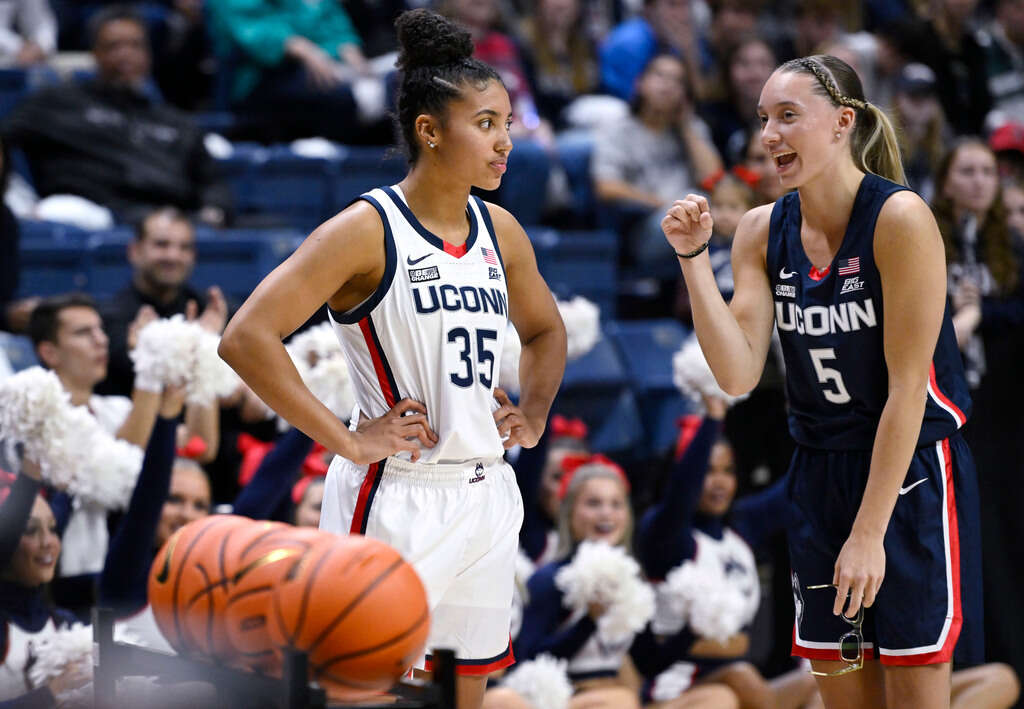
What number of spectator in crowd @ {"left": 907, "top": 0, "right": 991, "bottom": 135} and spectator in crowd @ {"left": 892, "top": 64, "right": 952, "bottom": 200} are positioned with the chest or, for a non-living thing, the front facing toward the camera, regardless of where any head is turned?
2

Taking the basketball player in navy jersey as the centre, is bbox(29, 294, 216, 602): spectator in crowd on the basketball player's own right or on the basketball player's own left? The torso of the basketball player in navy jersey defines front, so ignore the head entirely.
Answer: on the basketball player's own right

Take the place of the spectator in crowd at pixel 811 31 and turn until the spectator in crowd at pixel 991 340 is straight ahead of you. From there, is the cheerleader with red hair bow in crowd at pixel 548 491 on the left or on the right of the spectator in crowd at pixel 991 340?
right

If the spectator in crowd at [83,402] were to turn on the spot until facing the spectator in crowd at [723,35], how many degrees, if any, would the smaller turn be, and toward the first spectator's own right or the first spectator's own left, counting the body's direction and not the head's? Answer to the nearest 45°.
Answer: approximately 90° to the first spectator's own left

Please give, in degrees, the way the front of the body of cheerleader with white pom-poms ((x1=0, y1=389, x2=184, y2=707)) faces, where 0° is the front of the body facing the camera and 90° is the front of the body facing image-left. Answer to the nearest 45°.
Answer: approximately 315°

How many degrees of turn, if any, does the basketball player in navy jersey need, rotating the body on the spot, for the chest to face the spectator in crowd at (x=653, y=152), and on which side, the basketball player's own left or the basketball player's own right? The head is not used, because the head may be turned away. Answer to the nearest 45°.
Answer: approximately 135° to the basketball player's own right

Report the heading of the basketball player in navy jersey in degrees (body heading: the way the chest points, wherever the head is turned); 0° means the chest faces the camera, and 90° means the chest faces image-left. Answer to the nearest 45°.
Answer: approximately 45°

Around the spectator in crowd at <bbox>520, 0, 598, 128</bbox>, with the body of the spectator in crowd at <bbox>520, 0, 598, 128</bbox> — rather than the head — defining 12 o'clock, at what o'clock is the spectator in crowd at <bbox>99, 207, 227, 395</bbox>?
the spectator in crowd at <bbox>99, 207, 227, 395</bbox> is roughly at 1 o'clock from the spectator in crowd at <bbox>520, 0, 598, 128</bbox>.

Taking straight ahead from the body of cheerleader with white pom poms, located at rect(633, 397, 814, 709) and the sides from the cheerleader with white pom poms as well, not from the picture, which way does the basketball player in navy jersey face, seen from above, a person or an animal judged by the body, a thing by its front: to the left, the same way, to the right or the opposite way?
to the right

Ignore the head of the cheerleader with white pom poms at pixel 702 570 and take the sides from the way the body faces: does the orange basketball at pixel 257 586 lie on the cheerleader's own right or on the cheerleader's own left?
on the cheerleader's own right

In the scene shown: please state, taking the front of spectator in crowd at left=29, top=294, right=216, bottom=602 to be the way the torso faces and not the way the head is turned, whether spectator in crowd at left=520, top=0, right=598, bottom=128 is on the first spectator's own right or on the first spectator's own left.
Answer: on the first spectator's own left
